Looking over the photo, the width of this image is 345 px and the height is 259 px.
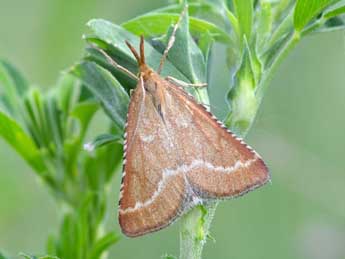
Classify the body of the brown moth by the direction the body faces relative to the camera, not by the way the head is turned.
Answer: away from the camera
